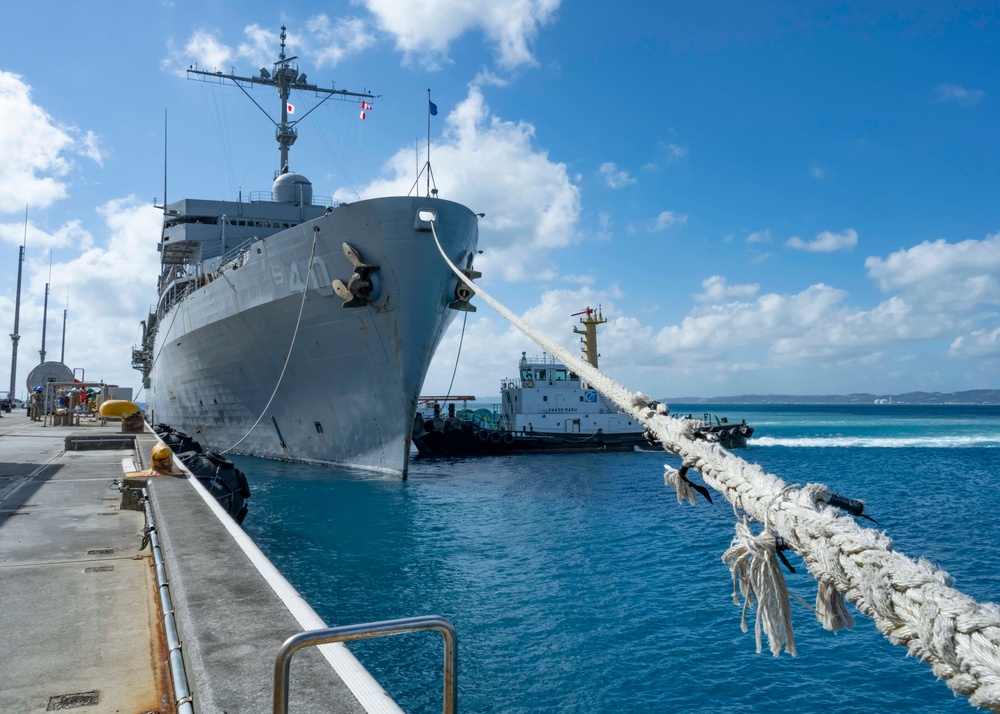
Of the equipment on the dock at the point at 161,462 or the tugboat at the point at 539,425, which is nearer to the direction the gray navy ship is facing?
the equipment on the dock

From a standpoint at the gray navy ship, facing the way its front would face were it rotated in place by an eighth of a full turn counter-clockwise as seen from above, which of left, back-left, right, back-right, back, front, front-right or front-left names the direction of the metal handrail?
right

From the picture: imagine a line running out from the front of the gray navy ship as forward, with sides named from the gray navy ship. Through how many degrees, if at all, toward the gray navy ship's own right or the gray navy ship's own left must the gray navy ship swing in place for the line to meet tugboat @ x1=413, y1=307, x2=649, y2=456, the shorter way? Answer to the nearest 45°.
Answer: approximately 90° to the gray navy ship's own left

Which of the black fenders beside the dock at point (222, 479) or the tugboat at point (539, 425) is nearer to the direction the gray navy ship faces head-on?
the black fenders beside the dock

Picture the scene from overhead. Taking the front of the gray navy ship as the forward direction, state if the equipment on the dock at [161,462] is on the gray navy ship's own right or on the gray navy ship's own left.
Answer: on the gray navy ship's own right

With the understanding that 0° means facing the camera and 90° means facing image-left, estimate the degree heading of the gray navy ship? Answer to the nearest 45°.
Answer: approximately 315°

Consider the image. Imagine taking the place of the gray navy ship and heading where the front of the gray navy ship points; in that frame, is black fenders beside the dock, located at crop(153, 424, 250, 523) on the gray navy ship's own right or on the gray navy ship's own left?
on the gray navy ship's own right
